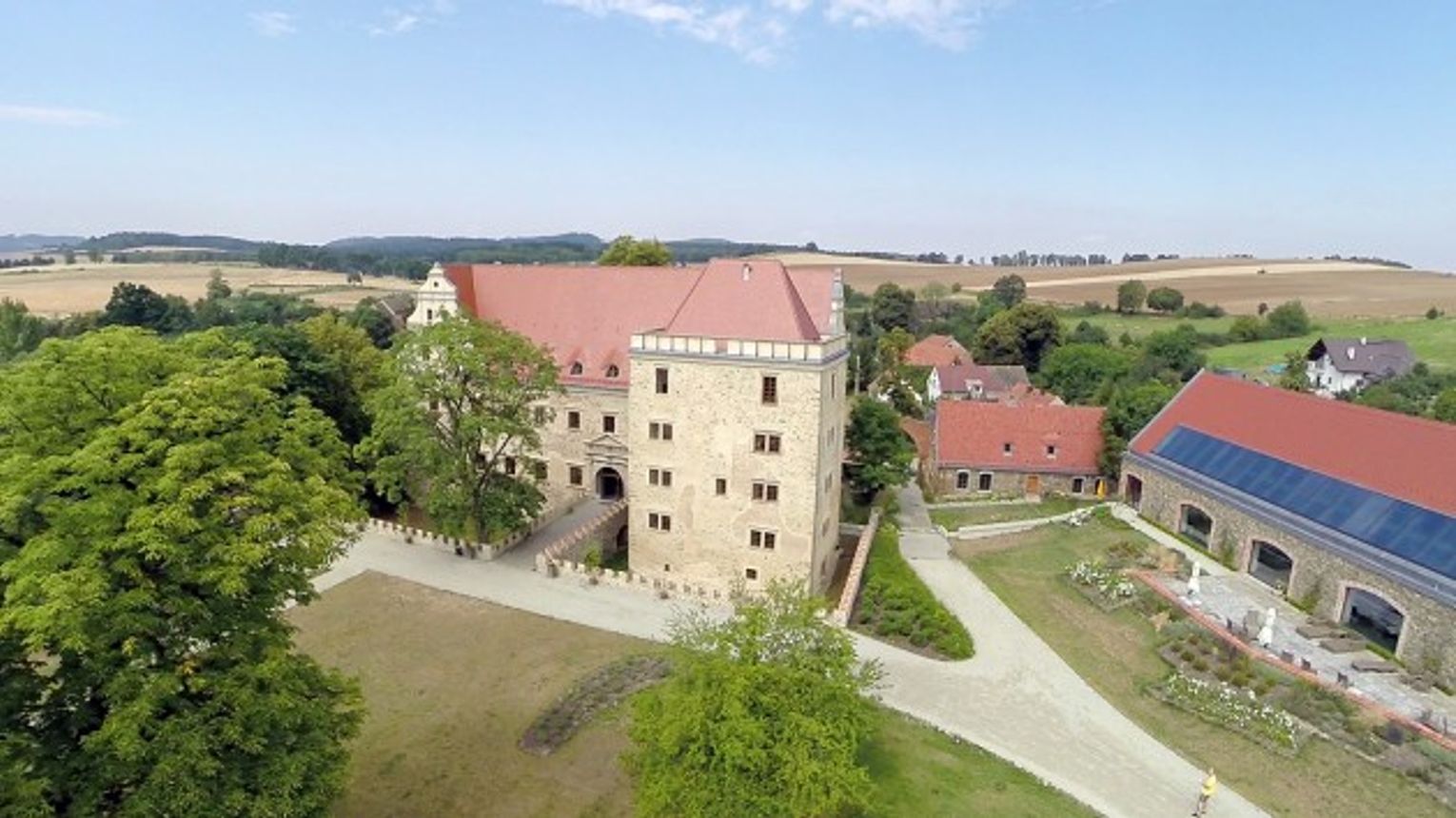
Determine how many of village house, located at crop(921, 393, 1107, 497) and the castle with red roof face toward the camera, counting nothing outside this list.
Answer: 2

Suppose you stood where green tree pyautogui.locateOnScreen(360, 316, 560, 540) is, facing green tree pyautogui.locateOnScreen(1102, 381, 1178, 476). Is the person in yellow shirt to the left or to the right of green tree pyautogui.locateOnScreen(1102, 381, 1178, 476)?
right

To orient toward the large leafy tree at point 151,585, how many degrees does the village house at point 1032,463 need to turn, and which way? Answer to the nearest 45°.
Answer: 0° — it already faces it

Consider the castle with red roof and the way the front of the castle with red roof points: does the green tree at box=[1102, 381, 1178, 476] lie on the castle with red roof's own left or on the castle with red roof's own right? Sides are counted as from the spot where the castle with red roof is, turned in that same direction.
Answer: on the castle with red roof's own left

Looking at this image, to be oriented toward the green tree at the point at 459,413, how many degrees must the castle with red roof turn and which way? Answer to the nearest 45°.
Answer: approximately 90° to its right

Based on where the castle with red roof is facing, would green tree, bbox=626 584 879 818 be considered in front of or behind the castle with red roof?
in front

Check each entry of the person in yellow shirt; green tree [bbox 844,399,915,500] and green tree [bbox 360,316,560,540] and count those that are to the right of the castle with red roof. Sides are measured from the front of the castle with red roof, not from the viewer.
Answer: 1

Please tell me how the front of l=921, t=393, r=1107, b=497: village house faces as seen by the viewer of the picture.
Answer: facing the viewer

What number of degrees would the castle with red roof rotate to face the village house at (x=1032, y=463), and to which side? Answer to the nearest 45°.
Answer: approximately 135° to its left

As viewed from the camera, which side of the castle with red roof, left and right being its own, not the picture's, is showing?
front

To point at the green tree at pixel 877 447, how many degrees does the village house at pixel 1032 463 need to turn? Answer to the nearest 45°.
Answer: approximately 45° to its right
